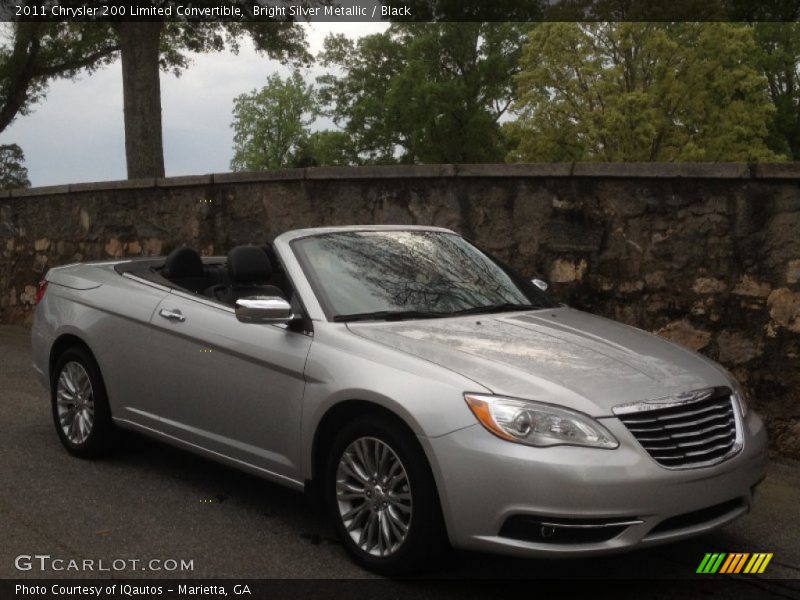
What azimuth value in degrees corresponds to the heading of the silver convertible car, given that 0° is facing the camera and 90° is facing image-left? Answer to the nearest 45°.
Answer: approximately 315°

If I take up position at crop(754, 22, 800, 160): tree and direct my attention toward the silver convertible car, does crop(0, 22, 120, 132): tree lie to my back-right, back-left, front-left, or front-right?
front-right

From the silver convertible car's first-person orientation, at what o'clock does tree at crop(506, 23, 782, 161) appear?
The tree is roughly at 8 o'clock from the silver convertible car.

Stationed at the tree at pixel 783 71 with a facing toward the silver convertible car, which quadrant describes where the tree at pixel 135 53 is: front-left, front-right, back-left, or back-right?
front-right

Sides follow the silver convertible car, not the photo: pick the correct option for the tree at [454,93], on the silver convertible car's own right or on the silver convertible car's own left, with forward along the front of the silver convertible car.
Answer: on the silver convertible car's own left

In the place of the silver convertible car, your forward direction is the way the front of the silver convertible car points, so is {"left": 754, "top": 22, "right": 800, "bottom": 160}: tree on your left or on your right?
on your left

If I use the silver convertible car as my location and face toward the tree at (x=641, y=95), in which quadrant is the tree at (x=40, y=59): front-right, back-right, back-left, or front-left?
front-left

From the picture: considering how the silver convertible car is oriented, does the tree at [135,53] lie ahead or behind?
behind

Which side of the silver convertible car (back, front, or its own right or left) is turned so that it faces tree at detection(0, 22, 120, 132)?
back
